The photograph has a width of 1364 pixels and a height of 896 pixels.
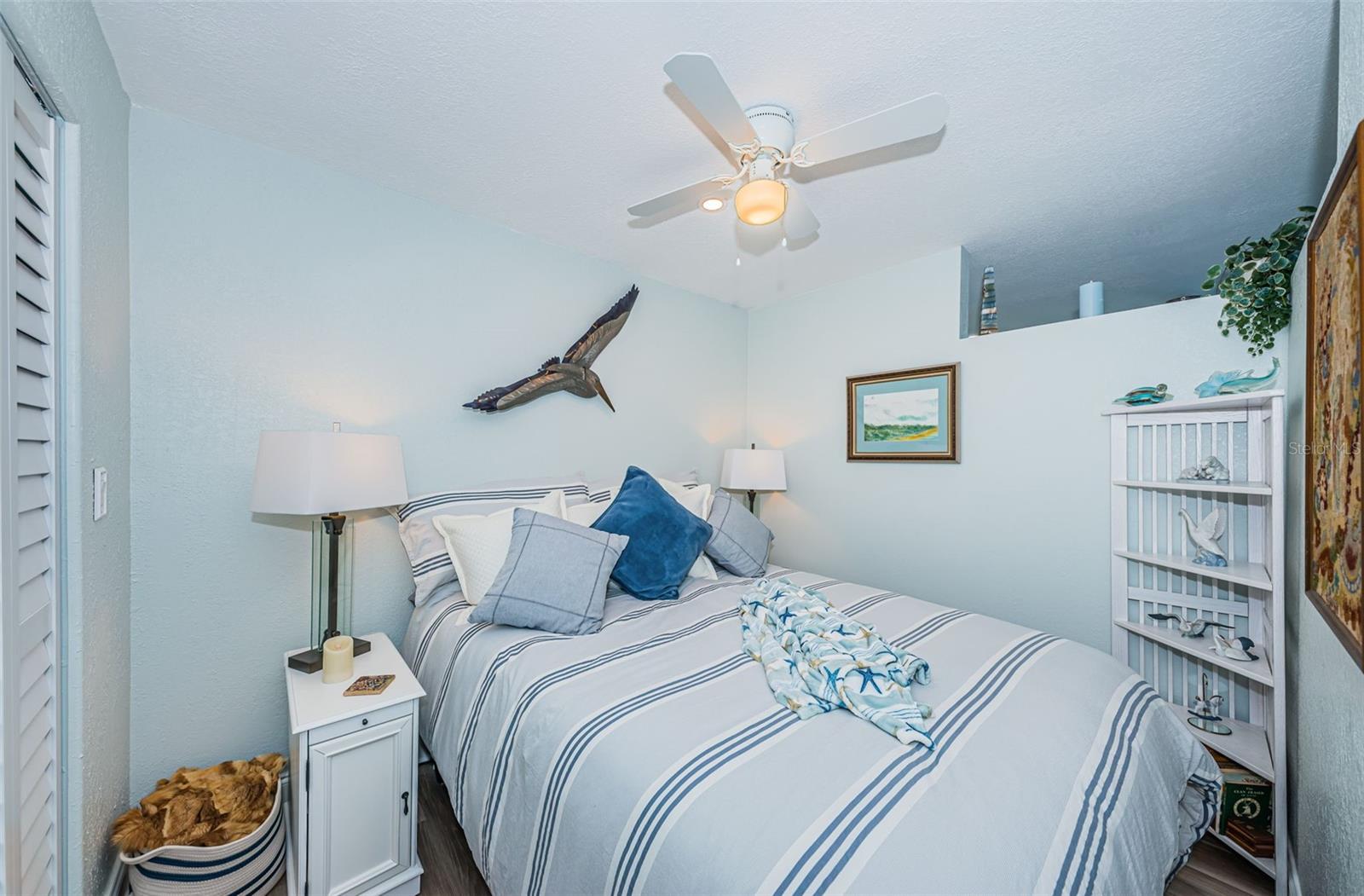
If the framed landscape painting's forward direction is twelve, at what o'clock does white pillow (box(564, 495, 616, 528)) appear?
The white pillow is roughly at 12 o'clock from the framed landscape painting.

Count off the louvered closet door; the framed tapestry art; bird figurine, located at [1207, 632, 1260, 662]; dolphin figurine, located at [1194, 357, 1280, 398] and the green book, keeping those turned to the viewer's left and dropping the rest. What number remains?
3

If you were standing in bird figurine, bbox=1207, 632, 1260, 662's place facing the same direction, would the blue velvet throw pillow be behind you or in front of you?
in front

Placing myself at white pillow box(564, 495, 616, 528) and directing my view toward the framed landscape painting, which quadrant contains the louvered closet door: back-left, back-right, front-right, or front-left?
back-right

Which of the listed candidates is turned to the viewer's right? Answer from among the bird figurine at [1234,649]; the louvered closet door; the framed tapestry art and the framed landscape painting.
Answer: the louvered closet door

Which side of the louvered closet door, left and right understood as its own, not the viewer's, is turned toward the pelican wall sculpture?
front

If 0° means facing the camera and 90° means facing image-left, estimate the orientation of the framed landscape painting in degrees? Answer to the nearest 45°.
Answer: approximately 45°

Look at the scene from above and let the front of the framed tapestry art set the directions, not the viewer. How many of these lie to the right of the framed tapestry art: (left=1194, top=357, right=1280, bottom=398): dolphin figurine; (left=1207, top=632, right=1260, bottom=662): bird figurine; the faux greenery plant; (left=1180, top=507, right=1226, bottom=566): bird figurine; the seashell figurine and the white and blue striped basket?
5

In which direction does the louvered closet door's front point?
to the viewer's right

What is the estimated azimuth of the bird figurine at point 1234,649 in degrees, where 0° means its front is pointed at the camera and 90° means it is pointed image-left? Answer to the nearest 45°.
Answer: approximately 90°

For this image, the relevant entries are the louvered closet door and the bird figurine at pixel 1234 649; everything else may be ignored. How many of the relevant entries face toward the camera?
0

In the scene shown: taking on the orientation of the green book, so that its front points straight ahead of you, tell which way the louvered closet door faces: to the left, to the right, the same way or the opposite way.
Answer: the opposite way

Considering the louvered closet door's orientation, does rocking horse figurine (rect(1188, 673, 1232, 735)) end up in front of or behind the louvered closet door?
in front

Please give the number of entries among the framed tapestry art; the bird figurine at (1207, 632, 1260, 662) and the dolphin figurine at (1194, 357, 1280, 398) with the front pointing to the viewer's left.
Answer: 3

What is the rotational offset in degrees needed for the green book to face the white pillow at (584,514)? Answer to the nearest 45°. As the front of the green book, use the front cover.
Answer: approximately 45° to its right

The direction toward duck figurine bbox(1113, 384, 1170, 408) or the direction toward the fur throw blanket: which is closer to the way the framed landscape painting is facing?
the fur throw blanket
